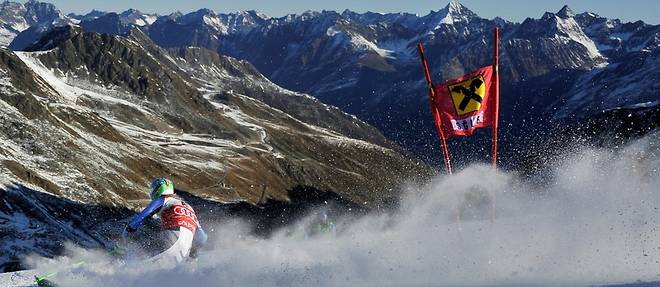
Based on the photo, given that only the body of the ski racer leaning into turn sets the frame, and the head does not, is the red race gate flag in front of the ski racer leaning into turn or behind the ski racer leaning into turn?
behind

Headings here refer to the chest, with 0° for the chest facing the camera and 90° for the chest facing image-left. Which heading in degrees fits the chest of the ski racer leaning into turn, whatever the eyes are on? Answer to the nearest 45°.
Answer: approximately 135°
